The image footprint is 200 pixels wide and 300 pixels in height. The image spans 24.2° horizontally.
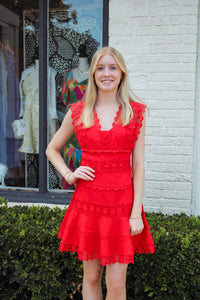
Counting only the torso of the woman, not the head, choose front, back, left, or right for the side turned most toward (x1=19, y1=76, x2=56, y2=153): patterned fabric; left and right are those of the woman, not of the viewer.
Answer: back

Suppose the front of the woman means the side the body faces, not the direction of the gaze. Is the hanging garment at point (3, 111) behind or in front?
behind

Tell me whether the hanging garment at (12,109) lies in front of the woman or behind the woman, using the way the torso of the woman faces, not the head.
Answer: behind

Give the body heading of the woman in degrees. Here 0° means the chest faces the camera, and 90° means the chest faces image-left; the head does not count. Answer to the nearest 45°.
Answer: approximately 0°

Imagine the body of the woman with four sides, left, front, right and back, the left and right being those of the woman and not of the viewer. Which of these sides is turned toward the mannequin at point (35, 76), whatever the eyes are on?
back

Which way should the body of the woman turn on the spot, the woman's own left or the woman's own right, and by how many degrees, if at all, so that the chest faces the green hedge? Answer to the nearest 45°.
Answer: approximately 180°

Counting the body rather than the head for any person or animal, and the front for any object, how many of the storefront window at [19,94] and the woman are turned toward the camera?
2

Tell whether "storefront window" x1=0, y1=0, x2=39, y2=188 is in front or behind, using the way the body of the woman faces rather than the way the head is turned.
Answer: behind
